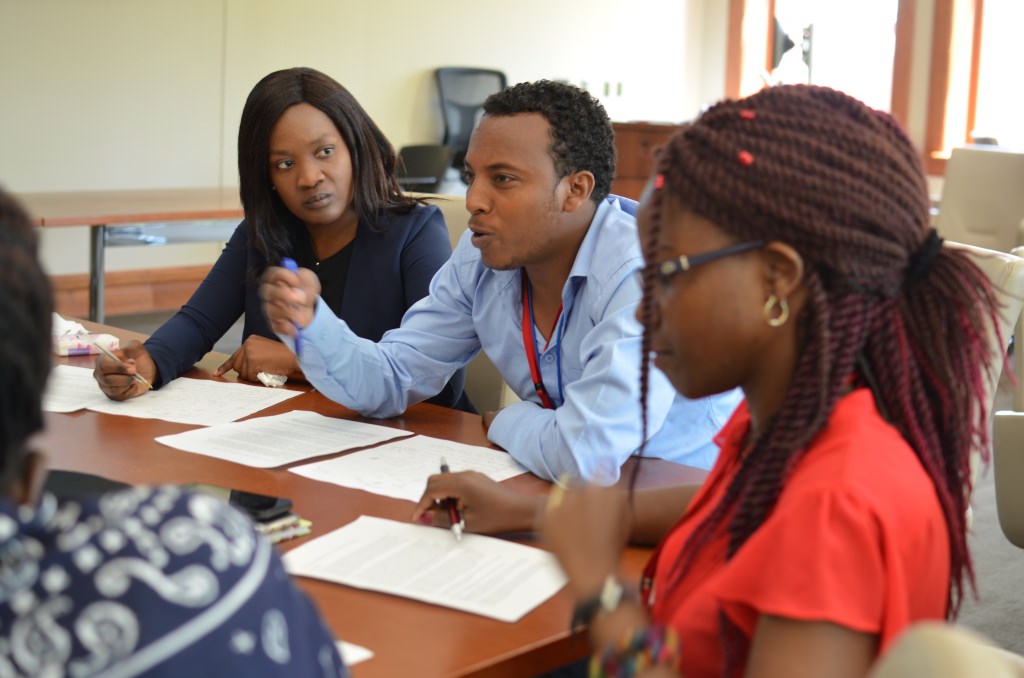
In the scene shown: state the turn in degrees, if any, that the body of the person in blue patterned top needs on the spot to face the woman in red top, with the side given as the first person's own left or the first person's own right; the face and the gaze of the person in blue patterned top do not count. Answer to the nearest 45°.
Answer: approximately 45° to the first person's own right

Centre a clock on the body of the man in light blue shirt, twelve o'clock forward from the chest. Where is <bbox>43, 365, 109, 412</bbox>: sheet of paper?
The sheet of paper is roughly at 2 o'clock from the man in light blue shirt.

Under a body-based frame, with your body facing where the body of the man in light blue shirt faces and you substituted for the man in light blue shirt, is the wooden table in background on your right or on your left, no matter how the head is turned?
on your right

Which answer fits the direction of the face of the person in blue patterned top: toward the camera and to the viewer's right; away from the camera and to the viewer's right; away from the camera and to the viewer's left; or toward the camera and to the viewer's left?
away from the camera and to the viewer's right

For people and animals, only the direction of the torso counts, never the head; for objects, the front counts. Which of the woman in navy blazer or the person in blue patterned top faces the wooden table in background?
the person in blue patterned top

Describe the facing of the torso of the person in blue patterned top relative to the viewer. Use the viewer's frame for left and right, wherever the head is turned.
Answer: facing away from the viewer

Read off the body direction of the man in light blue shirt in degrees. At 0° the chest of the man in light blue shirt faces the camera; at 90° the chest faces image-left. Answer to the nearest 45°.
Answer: approximately 45°

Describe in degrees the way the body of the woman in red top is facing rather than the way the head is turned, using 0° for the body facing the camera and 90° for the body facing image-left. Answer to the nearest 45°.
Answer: approximately 90°

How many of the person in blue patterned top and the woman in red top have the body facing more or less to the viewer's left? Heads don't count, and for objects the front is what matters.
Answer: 1

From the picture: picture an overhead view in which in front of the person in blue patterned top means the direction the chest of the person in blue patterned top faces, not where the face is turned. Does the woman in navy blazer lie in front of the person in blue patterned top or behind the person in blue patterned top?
in front

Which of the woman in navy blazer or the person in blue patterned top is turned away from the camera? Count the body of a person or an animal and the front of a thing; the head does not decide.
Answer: the person in blue patterned top

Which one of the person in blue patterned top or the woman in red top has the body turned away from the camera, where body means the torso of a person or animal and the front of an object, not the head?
the person in blue patterned top
